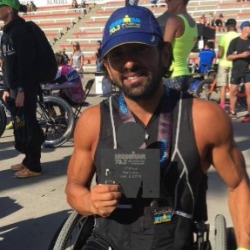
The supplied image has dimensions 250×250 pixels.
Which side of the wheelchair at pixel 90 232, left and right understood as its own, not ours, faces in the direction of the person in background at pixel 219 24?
back

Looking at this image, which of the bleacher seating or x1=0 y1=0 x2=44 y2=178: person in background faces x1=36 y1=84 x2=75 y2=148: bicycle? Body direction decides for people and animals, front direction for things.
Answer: the bleacher seating

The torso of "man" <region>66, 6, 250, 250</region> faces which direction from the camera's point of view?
toward the camera

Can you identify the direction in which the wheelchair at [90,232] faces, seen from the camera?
facing the viewer

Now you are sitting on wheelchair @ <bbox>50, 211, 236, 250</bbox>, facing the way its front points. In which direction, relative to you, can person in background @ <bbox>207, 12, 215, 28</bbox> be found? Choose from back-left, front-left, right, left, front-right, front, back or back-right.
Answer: back

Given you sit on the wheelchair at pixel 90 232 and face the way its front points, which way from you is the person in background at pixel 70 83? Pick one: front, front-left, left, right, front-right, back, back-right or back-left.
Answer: back

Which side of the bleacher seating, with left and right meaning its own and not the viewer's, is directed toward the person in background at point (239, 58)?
front

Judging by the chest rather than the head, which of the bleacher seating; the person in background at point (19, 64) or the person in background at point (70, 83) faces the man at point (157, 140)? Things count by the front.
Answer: the bleacher seating

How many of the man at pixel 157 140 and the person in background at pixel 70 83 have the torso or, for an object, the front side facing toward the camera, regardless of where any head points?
1
